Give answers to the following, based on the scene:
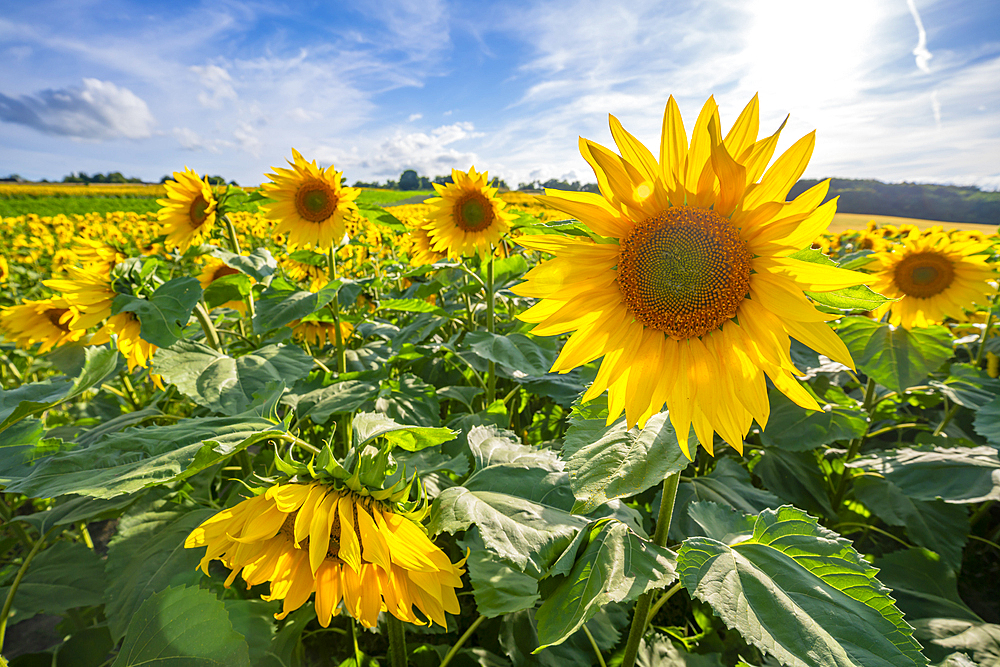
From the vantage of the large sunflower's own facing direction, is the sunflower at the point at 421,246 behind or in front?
behind

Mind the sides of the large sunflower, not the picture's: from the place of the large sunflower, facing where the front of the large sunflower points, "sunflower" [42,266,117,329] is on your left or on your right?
on your right

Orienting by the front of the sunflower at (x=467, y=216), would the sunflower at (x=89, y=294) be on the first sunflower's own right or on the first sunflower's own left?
on the first sunflower's own right

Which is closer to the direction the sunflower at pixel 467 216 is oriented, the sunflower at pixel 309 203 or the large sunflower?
the large sunflower

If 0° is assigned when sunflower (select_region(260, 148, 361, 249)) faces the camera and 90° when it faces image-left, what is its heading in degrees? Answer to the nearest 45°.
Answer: approximately 0°

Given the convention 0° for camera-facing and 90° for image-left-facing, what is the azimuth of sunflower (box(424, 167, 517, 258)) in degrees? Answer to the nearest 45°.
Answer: approximately 0°

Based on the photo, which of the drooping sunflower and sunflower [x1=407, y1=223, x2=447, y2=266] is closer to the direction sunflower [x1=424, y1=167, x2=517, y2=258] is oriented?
the drooping sunflower
